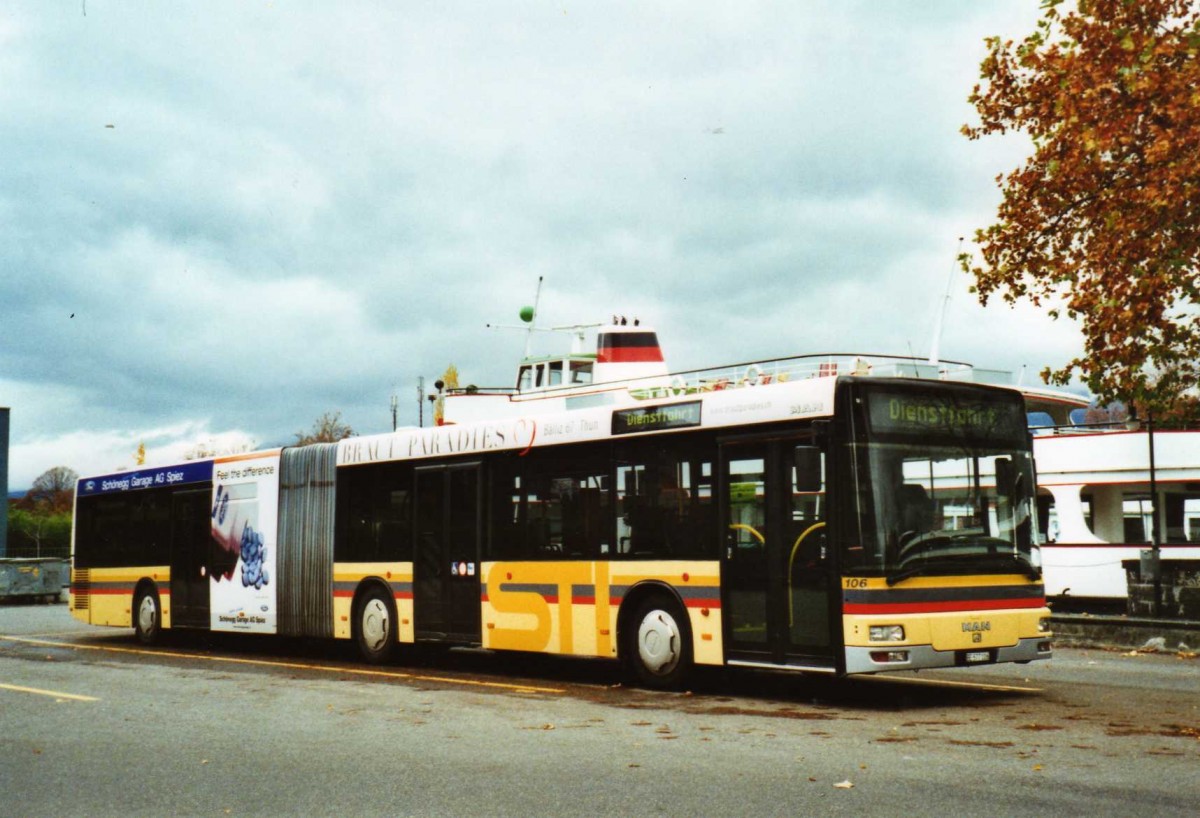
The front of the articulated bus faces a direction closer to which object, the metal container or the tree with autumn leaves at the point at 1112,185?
the tree with autumn leaves

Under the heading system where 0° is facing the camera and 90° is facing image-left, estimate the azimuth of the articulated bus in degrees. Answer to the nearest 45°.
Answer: approximately 315°

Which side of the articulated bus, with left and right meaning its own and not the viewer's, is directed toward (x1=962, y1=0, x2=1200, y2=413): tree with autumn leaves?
left

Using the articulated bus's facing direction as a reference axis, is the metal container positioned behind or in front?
behind
